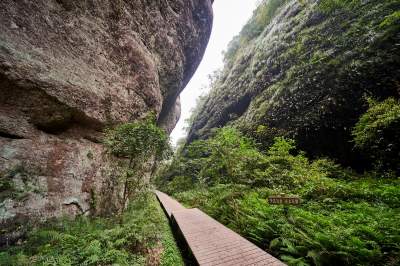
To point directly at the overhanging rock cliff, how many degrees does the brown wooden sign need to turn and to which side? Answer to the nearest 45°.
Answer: approximately 90° to its right

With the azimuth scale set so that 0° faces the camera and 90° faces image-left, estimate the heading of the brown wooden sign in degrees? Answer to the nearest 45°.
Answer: approximately 0°

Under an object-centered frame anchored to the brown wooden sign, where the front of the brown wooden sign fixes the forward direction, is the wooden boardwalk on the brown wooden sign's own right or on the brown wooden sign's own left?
on the brown wooden sign's own right

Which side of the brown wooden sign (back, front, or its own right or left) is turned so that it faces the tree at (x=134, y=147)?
right
